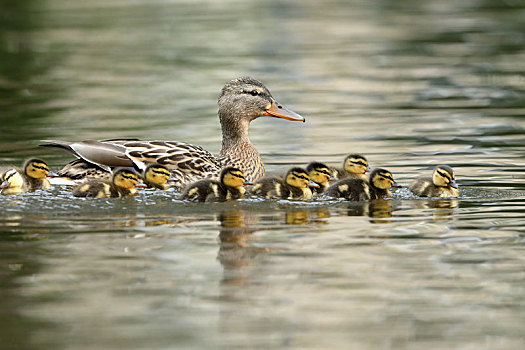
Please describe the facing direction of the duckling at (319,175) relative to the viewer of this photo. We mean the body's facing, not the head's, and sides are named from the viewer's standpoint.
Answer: facing to the right of the viewer

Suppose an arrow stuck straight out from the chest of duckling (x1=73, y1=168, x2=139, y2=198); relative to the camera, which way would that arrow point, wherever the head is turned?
to the viewer's right

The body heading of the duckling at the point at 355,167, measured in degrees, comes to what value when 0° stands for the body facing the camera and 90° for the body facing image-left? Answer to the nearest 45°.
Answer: approximately 270°

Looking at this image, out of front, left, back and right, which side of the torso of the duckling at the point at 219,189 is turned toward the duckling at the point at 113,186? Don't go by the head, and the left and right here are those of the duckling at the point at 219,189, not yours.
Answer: back

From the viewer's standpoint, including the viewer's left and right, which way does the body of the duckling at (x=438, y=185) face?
facing to the right of the viewer

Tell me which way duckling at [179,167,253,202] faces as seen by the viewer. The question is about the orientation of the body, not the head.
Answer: to the viewer's right

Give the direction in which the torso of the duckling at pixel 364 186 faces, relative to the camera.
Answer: to the viewer's right

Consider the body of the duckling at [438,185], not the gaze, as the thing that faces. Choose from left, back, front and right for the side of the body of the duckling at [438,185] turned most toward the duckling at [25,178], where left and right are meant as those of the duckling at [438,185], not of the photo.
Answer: back

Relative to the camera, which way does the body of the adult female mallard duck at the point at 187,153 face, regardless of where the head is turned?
to the viewer's right
